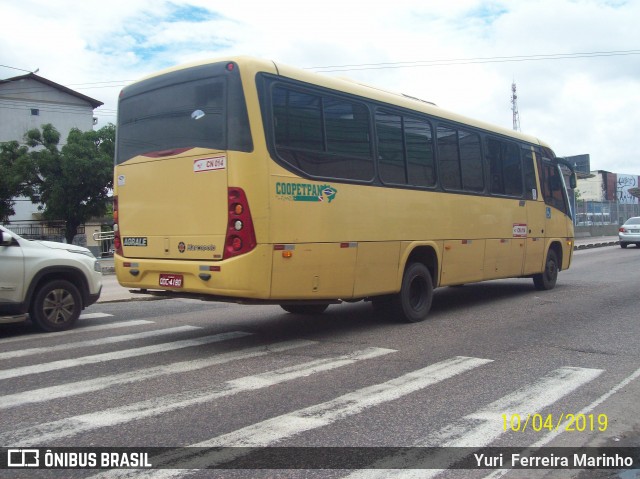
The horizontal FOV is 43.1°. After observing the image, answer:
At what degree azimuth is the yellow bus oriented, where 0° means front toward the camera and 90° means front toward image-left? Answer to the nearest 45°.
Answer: approximately 225°

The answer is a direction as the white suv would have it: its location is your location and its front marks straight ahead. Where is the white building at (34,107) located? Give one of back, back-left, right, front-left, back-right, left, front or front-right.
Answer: left

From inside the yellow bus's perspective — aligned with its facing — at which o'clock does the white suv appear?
The white suv is roughly at 8 o'clock from the yellow bus.

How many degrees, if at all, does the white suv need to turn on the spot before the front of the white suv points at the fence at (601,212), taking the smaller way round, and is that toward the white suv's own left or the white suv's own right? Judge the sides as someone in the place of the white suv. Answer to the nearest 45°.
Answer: approximately 45° to the white suv's own left

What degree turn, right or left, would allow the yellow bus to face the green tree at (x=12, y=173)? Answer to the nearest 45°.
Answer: approximately 90° to its left

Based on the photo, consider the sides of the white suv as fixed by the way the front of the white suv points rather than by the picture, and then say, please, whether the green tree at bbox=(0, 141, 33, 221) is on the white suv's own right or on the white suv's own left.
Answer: on the white suv's own left

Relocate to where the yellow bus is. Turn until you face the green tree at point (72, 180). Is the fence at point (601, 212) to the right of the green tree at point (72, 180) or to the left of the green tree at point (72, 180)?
right

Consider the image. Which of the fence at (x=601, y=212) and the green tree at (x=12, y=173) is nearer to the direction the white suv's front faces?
the fence

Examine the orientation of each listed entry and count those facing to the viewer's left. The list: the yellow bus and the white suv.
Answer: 0

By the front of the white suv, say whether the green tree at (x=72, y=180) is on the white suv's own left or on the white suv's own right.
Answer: on the white suv's own left

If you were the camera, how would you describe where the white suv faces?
facing to the right of the viewer
